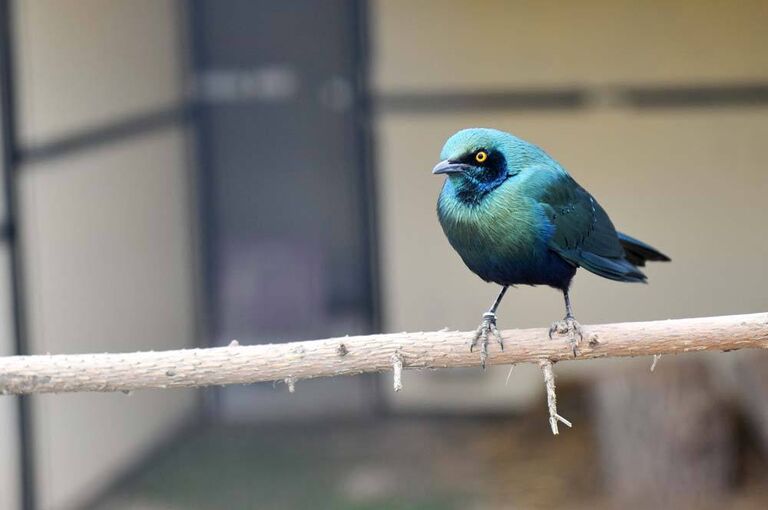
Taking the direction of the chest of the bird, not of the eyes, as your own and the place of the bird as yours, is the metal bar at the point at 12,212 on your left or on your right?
on your right

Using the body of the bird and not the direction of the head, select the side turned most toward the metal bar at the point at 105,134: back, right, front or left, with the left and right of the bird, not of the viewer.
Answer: right
